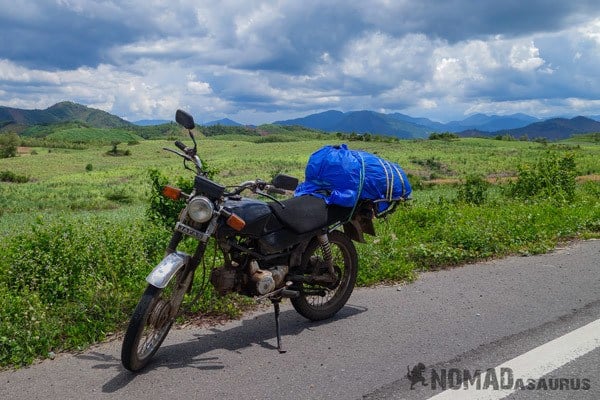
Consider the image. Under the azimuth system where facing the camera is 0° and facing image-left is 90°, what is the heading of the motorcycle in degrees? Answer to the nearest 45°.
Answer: approximately 45°

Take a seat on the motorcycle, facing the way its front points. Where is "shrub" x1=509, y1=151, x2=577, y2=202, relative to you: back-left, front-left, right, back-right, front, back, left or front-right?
back

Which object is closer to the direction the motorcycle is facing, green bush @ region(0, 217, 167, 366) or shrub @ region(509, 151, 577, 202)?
the green bush

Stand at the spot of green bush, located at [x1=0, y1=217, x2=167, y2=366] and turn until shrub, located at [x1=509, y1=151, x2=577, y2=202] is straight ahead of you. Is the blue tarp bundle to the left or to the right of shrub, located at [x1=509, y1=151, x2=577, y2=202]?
right

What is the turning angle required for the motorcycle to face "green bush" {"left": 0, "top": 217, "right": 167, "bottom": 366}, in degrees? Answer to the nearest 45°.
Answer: approximately 90° to its right
